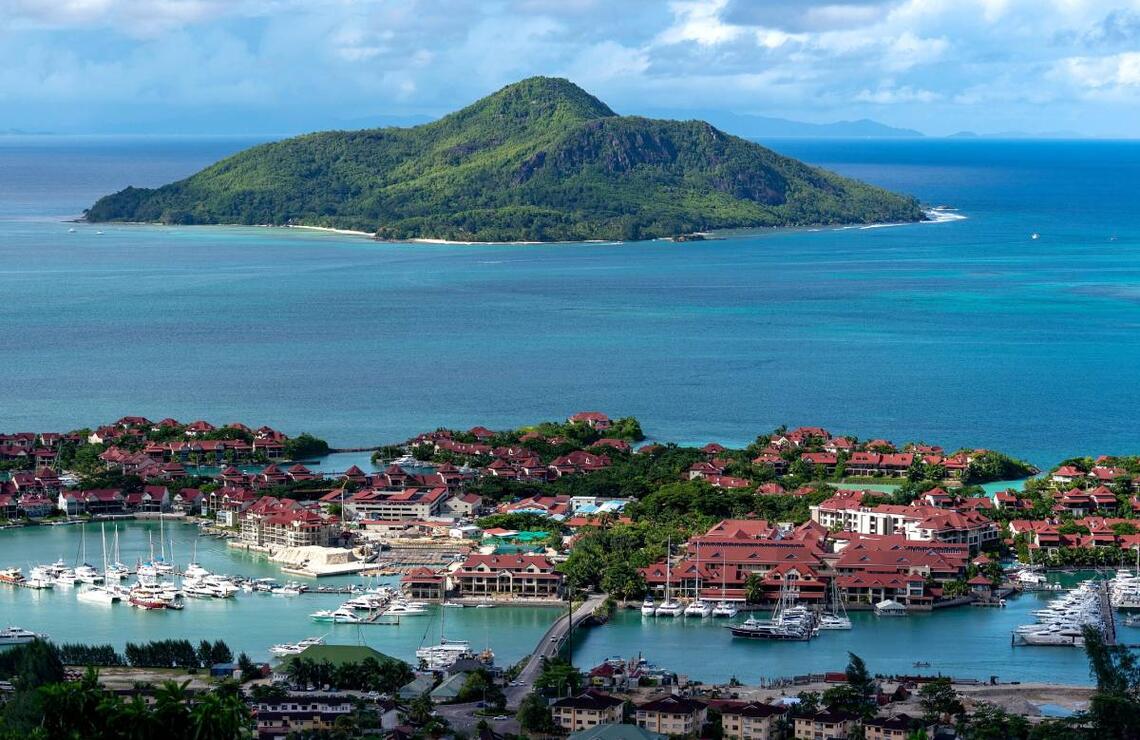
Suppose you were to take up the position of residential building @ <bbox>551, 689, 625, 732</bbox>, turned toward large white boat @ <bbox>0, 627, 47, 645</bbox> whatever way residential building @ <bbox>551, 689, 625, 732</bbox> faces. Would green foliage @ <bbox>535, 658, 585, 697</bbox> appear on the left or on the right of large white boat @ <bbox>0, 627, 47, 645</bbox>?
right

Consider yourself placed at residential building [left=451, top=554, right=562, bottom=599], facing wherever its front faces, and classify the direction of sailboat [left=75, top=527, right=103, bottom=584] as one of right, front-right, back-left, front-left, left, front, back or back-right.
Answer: right

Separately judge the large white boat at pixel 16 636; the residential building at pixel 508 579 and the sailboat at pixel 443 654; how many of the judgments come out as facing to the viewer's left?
1

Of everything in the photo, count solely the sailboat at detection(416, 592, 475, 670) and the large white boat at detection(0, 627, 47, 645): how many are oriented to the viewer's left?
1

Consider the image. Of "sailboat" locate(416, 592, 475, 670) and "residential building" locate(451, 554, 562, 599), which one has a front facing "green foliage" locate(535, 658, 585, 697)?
the residential building

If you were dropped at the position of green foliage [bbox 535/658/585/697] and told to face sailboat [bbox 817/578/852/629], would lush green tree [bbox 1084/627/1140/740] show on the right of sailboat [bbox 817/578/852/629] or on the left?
right

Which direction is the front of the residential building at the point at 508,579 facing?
toward the camera
